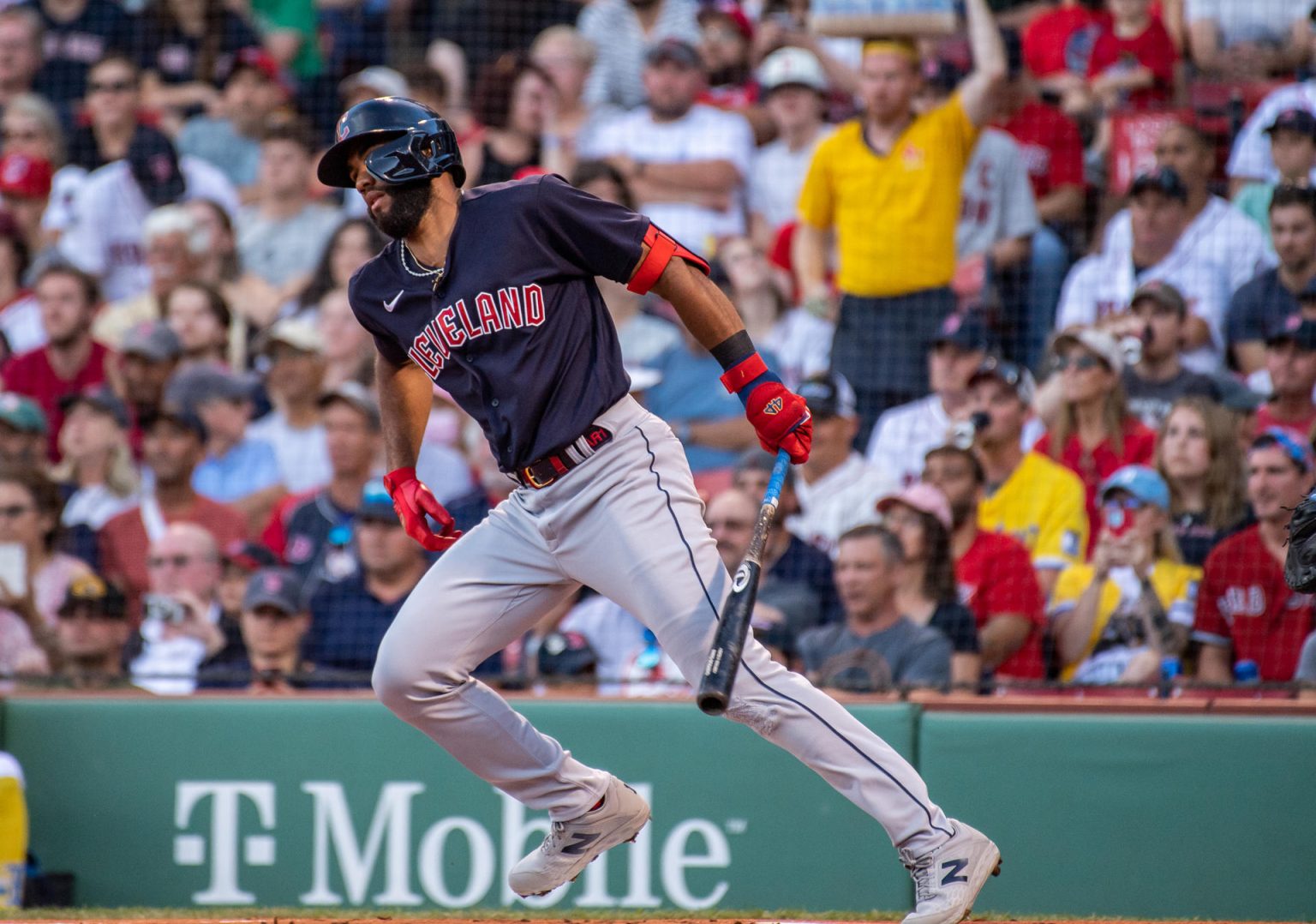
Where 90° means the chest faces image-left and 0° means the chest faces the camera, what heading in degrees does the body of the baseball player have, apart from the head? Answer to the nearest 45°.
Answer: approximately 45°
